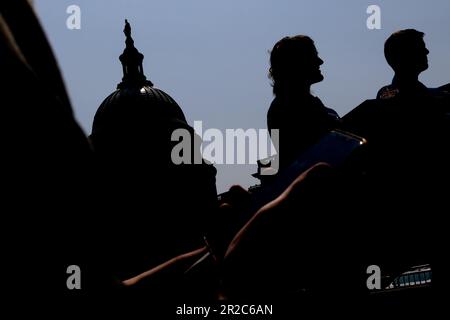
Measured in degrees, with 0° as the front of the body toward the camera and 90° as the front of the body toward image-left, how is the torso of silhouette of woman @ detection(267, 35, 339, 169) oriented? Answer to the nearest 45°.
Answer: approximately 270°

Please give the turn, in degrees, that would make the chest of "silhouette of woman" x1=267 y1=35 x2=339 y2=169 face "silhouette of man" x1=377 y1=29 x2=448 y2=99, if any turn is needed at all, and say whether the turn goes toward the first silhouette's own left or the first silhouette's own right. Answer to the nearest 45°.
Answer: approximately 45° to the first silhouette's own left

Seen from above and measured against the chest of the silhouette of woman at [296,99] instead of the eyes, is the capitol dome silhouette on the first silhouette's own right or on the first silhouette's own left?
on the first silhouette's own left
